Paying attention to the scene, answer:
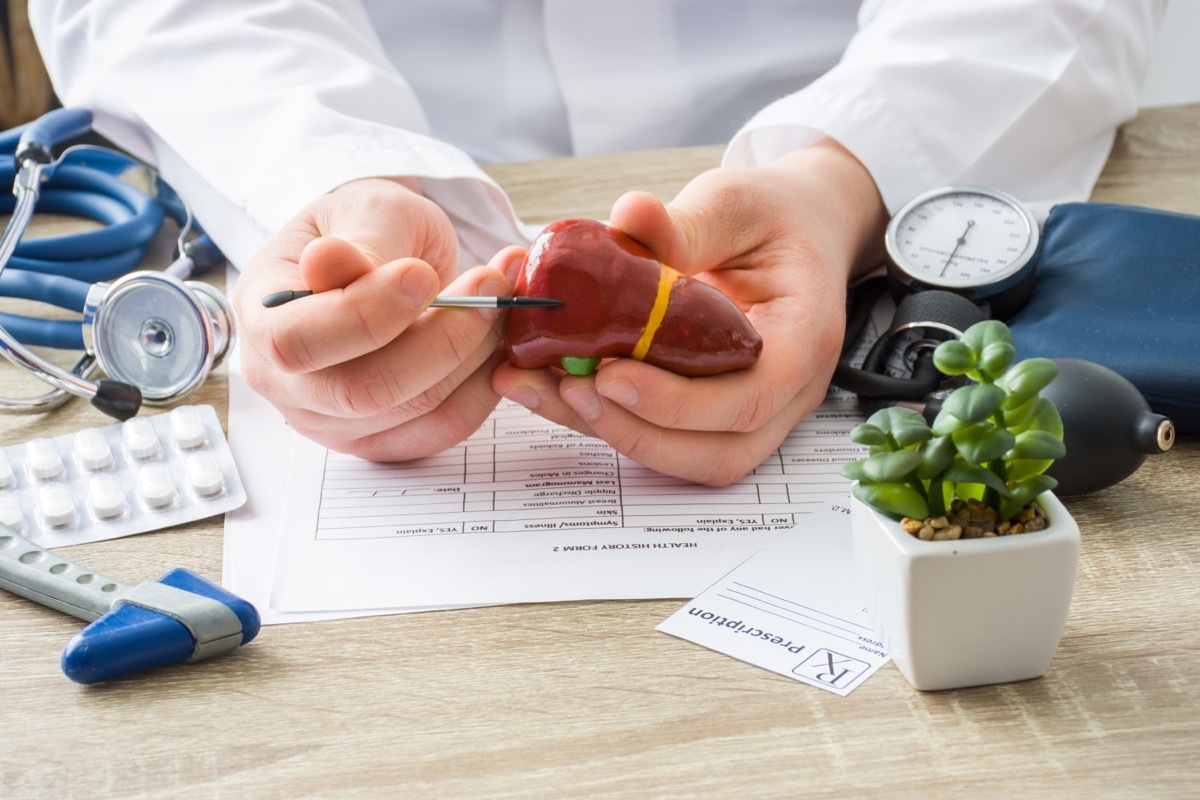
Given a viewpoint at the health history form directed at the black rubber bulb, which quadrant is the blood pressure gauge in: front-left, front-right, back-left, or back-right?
front-left

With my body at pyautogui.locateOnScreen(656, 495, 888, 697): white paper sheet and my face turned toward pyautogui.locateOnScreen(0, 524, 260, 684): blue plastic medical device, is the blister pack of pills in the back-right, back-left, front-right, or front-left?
front-right

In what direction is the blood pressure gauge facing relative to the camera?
toward the camera
